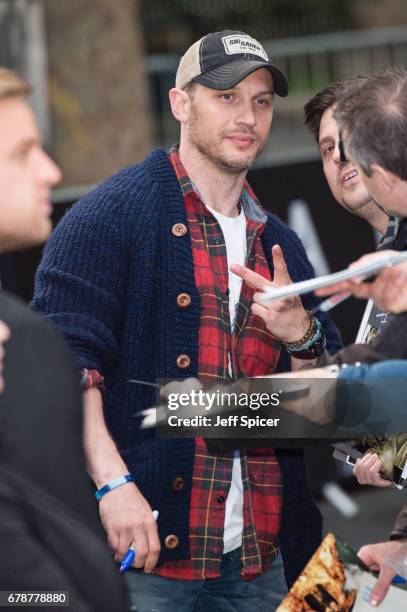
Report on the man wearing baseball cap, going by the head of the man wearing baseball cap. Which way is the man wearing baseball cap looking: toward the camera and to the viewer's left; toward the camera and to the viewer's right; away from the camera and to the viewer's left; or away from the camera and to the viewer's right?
toward the camera and to the viewer's right

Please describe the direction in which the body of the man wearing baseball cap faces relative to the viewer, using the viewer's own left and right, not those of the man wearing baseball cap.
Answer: facing the viewer and to the right of the viewer
